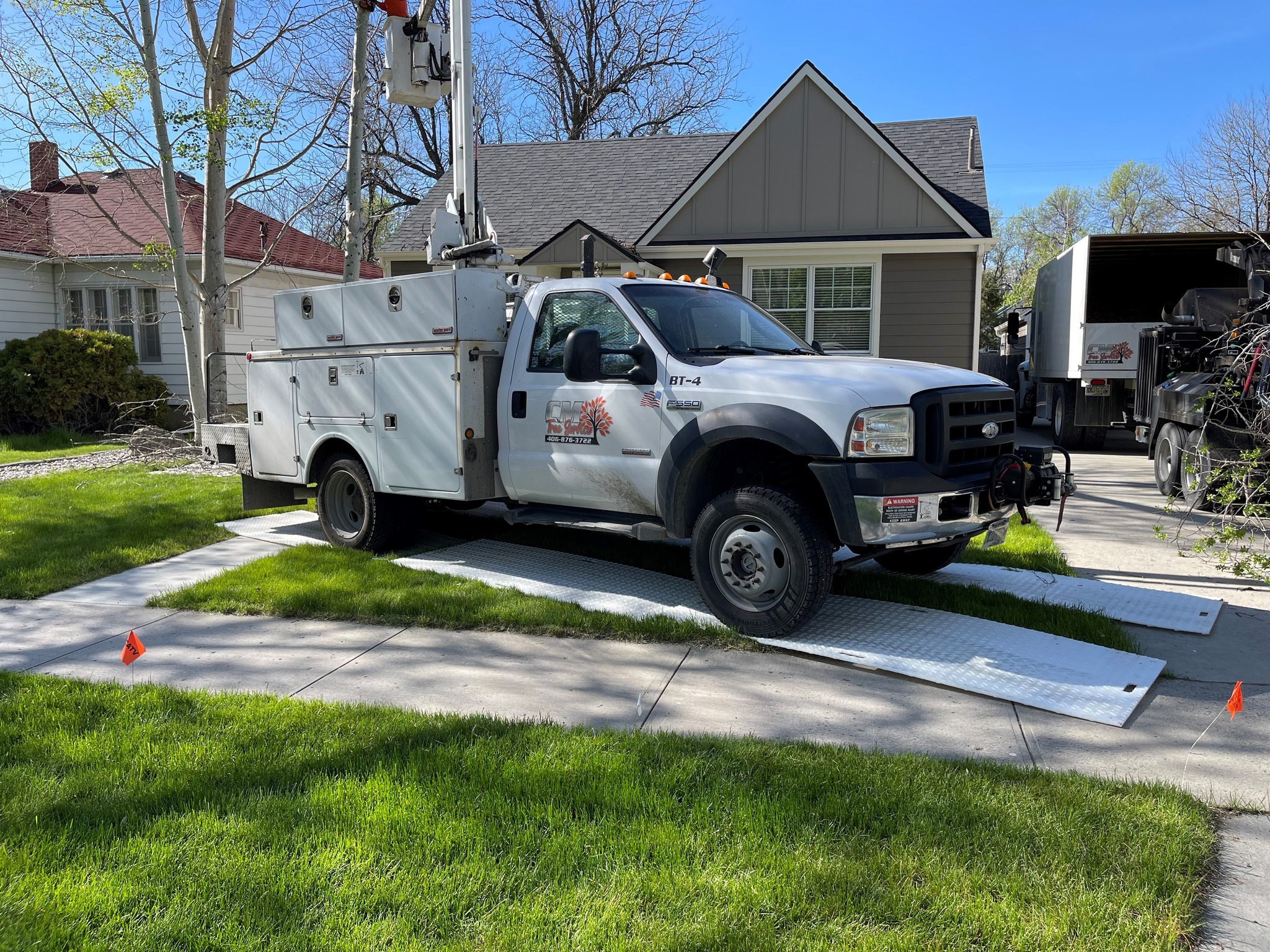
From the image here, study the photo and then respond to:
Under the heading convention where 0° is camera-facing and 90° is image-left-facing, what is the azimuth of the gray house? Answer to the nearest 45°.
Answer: approximately 0°

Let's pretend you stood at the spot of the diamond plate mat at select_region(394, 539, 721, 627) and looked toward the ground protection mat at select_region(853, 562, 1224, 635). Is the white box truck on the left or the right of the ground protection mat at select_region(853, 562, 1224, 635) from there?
left

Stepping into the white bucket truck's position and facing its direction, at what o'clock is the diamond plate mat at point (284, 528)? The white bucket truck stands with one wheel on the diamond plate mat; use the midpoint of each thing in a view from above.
The diamond plate mat is roughly at 6 o'clock from the white bucket truck.

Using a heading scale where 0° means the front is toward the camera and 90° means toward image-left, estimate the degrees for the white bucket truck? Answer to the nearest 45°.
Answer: approximately 315°

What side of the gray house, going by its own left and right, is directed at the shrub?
right
